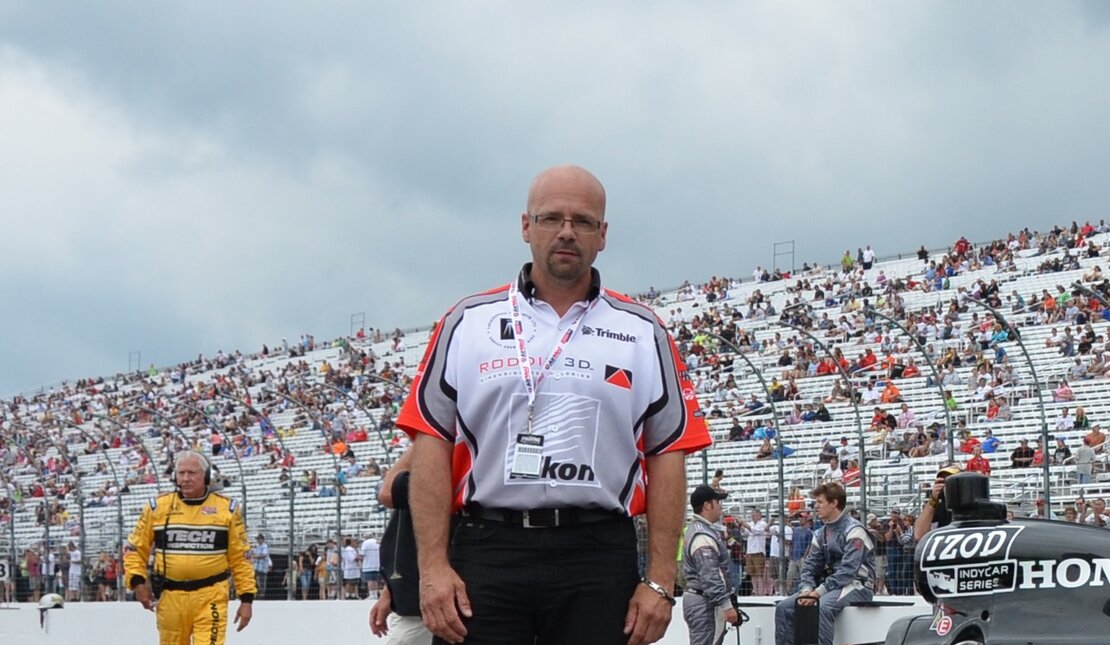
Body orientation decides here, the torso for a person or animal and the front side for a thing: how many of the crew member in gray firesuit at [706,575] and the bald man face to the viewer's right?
1

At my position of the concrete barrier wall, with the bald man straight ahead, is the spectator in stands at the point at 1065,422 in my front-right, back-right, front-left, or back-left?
back-left

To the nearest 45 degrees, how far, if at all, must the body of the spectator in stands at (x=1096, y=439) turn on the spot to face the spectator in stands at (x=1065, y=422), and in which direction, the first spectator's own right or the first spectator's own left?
approximately 180°

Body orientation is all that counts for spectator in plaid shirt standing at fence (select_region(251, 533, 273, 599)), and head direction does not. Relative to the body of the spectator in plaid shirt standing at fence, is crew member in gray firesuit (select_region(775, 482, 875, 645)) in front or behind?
in front

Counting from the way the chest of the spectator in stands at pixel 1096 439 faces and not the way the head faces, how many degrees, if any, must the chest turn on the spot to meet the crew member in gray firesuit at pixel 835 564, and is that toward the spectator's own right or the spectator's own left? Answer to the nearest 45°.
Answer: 0° — they already face them

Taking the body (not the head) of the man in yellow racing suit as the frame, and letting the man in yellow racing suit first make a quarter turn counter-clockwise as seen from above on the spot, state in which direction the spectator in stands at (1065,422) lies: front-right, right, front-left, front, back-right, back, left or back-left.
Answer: front-left

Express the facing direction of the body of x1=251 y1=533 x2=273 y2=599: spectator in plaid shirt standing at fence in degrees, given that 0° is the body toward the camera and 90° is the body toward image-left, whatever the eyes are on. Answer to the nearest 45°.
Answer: approximately 0°

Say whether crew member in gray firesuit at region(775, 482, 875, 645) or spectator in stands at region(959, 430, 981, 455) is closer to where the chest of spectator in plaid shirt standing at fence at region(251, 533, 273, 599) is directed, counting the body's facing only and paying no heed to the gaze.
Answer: the crew member in gray firesuit
